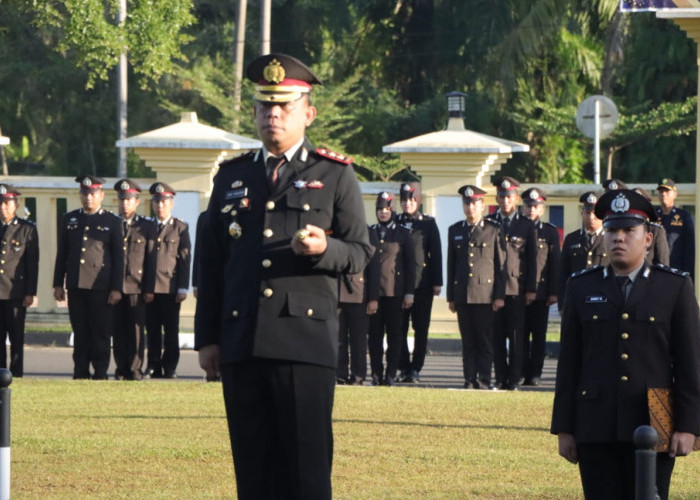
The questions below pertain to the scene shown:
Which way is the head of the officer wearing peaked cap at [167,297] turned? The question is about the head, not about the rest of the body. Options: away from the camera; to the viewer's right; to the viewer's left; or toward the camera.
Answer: toward the camera

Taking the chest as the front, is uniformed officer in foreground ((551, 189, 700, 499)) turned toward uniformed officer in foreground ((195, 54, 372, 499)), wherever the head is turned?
no

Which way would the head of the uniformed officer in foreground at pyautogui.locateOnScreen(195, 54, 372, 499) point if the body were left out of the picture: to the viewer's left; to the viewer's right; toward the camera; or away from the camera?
toward the camera

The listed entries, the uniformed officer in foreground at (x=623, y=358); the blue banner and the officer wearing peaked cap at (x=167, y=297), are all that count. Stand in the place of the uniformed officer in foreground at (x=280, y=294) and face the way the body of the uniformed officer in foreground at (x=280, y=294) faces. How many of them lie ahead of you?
0

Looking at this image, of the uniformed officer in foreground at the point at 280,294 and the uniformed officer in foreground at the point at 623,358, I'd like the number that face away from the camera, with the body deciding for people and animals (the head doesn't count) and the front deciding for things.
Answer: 0

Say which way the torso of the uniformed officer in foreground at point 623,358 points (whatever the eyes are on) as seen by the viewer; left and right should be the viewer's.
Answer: facing the viewer

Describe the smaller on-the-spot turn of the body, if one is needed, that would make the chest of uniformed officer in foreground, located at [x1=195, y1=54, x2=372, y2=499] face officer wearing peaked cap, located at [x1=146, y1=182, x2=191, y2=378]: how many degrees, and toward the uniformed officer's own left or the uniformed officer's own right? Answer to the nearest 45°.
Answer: approximately 135° to the uniformed officer's own right

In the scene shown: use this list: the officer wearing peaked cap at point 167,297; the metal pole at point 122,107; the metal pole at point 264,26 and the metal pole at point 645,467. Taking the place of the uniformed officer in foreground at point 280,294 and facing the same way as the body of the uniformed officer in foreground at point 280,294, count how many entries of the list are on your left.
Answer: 1

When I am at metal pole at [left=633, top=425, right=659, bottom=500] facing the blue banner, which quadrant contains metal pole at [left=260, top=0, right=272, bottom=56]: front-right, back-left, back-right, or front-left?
front-left

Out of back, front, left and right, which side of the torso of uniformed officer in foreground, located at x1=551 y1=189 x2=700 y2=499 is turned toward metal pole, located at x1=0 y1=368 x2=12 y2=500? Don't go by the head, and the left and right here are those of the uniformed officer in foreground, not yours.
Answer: right

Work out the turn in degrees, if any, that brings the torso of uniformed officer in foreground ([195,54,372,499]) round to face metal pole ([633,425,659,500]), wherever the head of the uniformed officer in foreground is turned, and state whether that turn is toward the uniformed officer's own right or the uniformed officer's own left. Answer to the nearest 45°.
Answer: approximately 90° to the uniformed officer's own left

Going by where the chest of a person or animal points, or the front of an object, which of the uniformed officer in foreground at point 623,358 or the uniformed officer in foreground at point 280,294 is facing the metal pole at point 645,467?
the uniformed officer in foreground at point 623,358

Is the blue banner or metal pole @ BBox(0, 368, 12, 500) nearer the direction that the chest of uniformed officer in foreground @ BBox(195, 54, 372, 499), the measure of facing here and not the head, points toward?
the metal pole

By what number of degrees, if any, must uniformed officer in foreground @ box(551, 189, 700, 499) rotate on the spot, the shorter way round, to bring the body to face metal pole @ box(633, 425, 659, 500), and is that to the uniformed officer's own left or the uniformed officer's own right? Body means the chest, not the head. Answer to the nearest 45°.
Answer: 0° — they already face it
